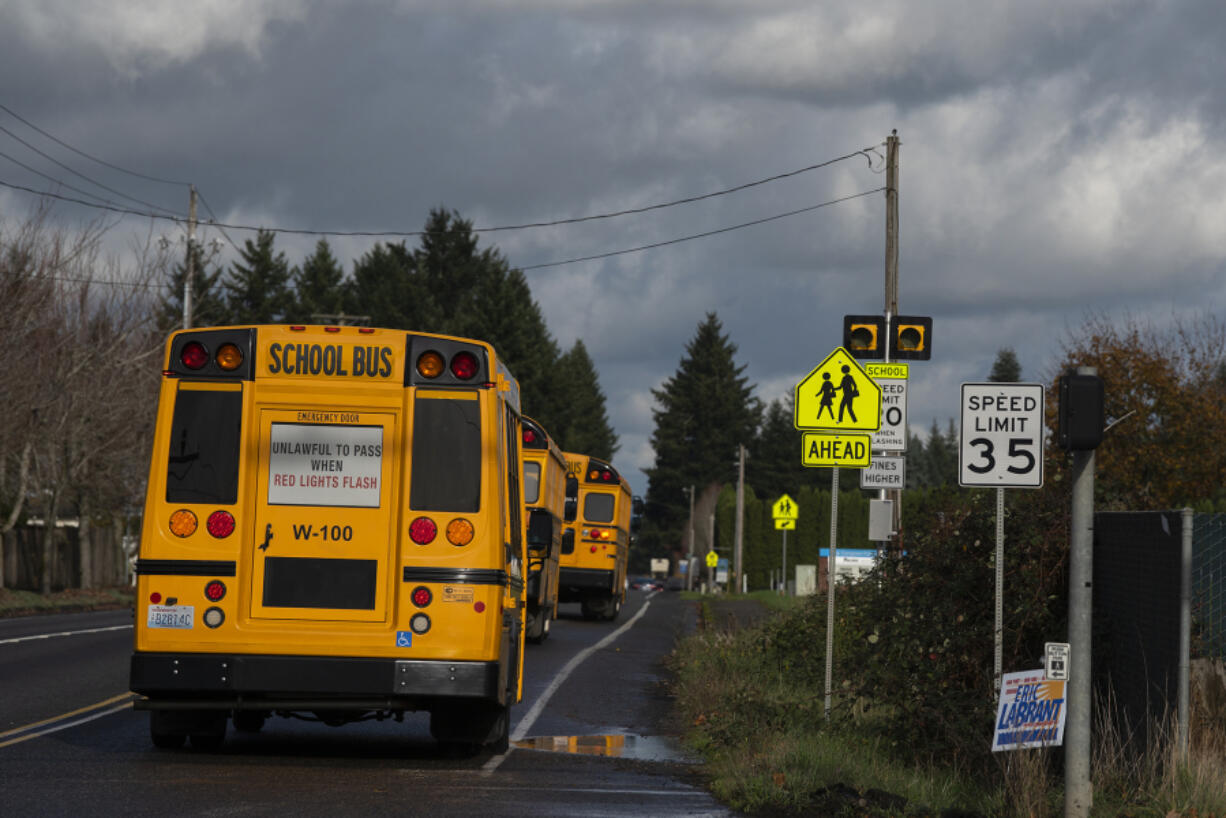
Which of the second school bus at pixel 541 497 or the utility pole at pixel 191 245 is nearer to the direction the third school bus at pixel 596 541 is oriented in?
the utility pole

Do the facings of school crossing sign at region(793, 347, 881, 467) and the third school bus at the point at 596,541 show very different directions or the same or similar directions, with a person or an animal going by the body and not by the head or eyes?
very different directions

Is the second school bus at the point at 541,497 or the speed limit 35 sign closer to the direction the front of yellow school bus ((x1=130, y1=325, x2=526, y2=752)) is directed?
the second school bus

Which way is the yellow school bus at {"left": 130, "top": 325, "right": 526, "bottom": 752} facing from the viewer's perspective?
away from the camera

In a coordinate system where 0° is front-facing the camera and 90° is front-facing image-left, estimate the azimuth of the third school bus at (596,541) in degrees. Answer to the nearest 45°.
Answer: approximately 180°

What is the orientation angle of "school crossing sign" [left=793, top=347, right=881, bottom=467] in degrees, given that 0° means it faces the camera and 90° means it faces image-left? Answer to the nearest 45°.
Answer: approximately 0°

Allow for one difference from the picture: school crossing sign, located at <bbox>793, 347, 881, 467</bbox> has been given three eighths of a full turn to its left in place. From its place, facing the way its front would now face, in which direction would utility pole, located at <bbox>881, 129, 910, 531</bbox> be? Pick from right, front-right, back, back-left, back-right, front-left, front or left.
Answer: front-left

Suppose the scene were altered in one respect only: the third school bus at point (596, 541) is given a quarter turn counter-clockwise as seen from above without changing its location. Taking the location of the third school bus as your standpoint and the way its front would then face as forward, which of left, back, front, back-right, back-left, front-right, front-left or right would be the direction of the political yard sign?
left

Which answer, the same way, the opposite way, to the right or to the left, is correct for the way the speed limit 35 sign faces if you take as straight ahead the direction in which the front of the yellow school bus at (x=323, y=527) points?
the opposite way

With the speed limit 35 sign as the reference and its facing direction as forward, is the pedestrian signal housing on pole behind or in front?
in front
